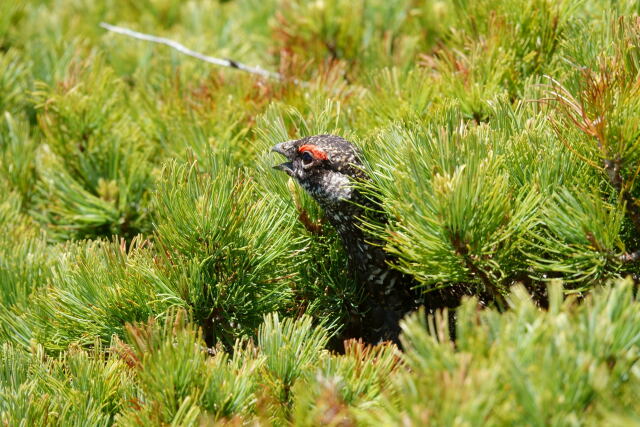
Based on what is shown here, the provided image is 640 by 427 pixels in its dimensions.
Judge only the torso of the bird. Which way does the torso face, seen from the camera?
to the viewer's left
